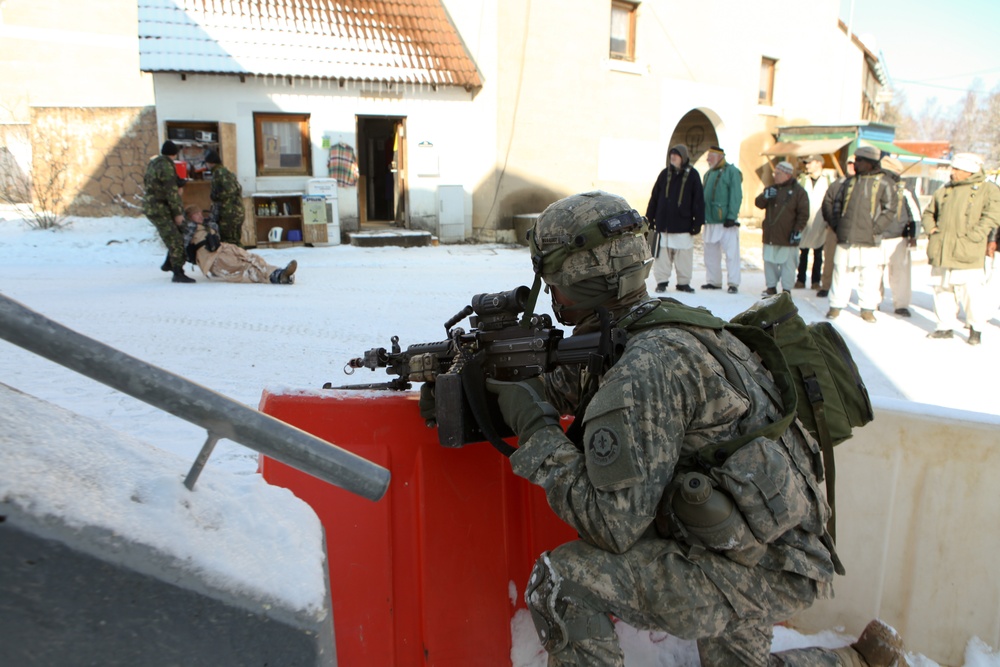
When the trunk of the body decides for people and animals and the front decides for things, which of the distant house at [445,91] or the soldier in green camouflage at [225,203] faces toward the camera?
the distant house

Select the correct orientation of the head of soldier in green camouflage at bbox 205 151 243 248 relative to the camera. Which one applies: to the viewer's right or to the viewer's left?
to the viewer's left

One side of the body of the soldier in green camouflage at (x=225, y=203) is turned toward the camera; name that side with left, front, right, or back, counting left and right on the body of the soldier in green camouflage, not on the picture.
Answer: left

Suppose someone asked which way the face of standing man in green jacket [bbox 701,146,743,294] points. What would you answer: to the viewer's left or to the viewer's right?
to the viewer's left

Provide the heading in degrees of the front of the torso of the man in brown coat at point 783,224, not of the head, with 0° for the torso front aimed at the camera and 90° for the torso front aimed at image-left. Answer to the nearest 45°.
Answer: approximately 45°

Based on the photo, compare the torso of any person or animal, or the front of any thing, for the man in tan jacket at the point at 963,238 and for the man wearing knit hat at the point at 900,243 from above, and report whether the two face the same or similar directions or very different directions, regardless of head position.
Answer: same or similar directions

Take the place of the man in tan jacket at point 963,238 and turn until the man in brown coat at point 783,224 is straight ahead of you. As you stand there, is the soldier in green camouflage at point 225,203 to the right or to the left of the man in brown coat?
left

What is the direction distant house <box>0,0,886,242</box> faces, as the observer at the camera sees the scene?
facing the viewer

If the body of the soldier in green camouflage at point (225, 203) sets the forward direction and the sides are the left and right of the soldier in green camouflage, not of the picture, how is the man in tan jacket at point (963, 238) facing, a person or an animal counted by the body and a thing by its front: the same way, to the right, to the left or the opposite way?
the same way

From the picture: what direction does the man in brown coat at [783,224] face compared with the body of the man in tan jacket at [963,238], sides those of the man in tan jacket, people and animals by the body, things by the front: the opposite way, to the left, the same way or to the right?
the same way

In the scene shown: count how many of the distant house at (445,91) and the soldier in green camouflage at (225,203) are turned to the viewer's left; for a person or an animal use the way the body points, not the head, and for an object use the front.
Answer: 1

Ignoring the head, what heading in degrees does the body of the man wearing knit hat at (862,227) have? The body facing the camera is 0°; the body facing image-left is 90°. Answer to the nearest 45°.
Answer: approximately 45°

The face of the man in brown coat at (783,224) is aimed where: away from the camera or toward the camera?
toward the camera
